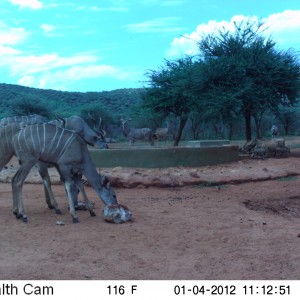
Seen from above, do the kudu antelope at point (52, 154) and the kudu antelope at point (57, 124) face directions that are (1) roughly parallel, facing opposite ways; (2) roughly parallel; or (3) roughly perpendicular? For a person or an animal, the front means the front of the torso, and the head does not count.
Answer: roughly parallel

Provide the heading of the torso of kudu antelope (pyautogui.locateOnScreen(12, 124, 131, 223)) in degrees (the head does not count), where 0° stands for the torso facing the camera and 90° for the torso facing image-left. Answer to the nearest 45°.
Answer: approximately 270°

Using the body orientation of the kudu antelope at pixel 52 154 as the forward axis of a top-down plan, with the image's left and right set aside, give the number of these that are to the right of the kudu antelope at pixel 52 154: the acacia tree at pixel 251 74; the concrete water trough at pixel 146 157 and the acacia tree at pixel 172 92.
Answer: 0

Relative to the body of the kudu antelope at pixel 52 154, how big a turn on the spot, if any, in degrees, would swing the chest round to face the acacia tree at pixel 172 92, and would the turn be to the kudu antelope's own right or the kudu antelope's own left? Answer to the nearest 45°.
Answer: approximately 90° to the kudu antelope's own left

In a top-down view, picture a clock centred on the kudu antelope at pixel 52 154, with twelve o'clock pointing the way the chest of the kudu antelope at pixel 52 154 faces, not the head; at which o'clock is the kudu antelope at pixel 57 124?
the kudu antelope at pixel 57 124 is roughly at 9 o'clock from the kudu antelope at pixel 52 154.

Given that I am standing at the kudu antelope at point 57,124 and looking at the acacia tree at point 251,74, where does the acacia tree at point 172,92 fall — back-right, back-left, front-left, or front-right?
front-left

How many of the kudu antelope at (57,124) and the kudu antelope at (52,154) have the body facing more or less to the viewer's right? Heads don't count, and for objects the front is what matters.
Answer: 2

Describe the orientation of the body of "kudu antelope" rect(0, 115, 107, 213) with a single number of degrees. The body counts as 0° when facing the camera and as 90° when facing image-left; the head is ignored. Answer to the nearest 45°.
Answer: approximately 270°

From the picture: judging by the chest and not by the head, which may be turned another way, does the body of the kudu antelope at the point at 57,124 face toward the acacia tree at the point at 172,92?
no

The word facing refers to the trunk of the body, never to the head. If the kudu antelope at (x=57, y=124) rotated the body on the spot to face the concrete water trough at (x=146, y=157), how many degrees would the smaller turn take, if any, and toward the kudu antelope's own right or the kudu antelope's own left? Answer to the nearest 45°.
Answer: approximately 45° to the kudu antelope's own left

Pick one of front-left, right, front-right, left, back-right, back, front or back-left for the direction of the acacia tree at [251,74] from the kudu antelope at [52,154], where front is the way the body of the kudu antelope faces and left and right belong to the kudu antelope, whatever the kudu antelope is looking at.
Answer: front-left

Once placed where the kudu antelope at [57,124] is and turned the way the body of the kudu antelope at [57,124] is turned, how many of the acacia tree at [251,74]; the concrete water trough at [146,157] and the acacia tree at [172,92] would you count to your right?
0
